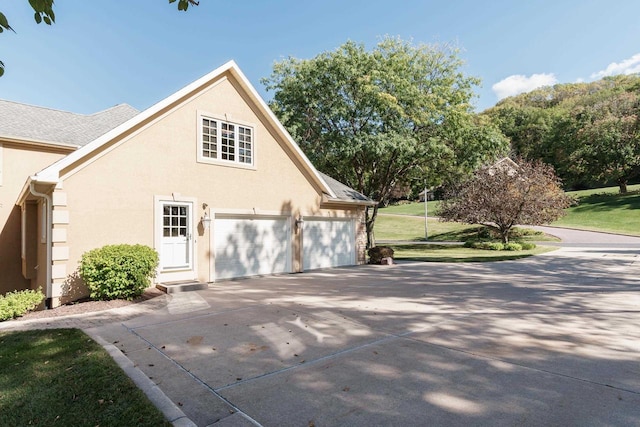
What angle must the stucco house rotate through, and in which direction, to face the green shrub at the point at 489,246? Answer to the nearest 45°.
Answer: approximately 45° to its left

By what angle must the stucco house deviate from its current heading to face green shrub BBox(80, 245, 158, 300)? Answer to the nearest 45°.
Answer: approximately 45° to its right

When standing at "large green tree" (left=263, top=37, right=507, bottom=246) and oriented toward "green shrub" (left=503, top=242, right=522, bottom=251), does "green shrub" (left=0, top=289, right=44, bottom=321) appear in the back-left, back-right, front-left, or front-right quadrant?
back-right

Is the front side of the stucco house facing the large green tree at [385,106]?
no

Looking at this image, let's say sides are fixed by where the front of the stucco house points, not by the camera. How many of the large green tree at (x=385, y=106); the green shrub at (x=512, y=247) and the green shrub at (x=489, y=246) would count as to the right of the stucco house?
0

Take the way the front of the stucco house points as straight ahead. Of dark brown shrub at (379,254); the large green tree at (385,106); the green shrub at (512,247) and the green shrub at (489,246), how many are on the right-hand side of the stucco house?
0

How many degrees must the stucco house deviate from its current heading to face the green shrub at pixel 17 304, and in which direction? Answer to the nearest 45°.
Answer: approximately 90° to its right

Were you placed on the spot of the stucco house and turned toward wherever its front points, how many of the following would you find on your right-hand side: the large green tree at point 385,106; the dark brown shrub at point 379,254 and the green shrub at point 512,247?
0

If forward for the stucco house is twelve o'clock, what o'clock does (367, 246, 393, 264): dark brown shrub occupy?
The dark brown shrub is roughly at 10 o'clock from the stucco house.

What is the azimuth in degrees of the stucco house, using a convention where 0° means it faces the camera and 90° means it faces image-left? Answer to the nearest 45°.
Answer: approximately 315°

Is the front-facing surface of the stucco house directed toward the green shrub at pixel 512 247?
no
